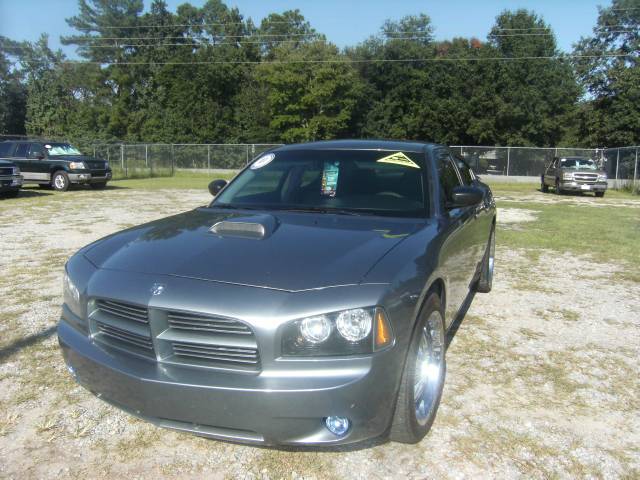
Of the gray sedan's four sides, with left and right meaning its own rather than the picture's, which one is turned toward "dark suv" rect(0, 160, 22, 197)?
right

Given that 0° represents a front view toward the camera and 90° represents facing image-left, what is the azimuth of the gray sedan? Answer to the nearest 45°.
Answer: approximately 45°

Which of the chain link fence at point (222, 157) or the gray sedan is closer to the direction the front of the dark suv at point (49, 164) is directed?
the gray sedan

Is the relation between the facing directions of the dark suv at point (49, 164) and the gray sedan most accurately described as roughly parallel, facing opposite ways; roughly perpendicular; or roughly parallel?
roughly perpendicular

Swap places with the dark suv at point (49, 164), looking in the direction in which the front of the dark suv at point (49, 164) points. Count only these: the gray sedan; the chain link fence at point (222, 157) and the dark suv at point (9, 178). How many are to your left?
1

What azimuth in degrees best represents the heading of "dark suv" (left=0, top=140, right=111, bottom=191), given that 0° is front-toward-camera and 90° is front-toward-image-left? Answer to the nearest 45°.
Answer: approximately 315°

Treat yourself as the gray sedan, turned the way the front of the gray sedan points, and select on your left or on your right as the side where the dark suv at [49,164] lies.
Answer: on your right

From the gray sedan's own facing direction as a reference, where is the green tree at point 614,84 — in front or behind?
behind

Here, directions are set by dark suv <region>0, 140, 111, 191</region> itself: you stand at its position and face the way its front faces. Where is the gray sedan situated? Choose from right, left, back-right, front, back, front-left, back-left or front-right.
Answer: front-right

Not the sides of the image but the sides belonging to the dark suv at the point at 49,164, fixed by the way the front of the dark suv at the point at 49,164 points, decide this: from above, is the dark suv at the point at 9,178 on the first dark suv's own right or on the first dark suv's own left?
on the first dark suv's own right

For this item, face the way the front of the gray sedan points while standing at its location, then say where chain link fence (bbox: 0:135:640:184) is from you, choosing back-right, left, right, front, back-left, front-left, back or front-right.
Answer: back-right

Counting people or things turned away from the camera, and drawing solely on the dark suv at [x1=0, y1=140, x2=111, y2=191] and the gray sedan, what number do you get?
0
